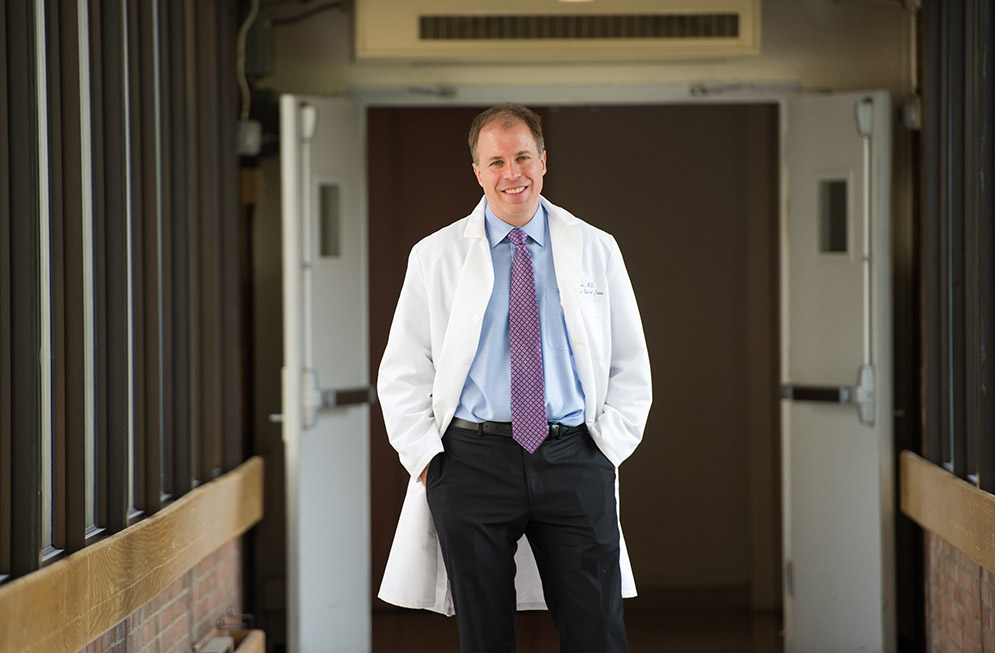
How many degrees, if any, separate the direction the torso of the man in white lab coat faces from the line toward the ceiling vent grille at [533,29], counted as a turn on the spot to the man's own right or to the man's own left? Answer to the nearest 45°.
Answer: approximately 180°

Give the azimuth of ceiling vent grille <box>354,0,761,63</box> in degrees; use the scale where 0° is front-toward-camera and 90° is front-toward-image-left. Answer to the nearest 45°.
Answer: approximately 0°

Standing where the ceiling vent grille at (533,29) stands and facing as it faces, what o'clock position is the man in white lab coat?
The man in white lab coat is roughly at 12 o'clock from the ceiling vent grille.

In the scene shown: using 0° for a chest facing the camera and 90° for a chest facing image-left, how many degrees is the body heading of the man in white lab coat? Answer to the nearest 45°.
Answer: approximately 0°

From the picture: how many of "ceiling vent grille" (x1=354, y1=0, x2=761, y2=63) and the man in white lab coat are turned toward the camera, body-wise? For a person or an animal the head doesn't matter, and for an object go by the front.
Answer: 2
